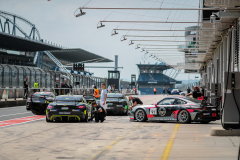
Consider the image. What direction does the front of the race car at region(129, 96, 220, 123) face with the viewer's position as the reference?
facing away from the viewer and to the left of the viewer

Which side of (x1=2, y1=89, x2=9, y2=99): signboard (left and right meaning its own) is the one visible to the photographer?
front

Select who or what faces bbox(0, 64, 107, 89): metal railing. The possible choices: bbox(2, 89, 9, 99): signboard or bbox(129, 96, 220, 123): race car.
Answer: the race car

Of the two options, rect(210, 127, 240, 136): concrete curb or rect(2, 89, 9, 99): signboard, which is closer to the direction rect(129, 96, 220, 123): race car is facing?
the signboard

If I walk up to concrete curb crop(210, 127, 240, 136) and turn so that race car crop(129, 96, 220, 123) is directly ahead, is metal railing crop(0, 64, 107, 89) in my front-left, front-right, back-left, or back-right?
front-left

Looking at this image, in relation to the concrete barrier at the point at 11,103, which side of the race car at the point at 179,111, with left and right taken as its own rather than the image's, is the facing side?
front

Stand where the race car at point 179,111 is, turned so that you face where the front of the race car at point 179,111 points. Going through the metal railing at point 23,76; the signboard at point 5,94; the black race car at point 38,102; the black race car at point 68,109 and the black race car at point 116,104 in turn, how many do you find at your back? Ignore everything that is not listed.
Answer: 0

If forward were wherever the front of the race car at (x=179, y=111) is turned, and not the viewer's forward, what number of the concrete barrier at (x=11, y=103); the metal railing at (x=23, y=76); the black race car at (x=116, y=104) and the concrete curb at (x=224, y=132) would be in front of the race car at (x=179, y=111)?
3

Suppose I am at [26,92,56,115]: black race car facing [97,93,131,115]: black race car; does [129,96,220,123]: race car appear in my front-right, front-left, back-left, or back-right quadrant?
front-right

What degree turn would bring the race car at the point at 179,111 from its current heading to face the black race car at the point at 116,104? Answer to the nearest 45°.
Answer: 0° — it already faces it
